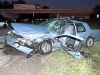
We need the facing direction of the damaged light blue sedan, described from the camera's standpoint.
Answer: facing the viewer and to the left of the viewer
